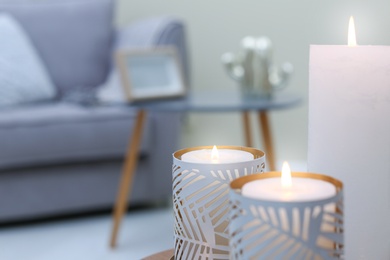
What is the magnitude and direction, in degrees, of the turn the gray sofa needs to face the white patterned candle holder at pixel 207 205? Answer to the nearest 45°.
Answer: approximately 45° to its right

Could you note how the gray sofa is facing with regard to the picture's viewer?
facing the viewer and to the right of the viewer

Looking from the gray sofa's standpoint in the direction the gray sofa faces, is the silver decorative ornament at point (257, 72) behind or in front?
in front

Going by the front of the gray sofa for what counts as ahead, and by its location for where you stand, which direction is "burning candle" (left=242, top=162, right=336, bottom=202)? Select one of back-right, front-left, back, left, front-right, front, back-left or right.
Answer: front-right

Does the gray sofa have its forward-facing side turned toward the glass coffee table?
yes

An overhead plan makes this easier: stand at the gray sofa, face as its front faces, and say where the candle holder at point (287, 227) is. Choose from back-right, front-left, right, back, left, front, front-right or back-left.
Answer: front-right

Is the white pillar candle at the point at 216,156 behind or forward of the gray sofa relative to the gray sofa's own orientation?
forward
